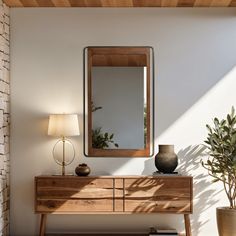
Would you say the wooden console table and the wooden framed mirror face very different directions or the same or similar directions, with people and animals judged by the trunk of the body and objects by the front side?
same or similar directions

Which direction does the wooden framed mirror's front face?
toward the camera

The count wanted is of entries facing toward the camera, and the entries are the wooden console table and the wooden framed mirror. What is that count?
2

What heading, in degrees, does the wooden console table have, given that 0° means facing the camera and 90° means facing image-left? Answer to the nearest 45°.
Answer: approximately 0°

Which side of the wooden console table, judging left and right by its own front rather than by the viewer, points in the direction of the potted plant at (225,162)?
left
